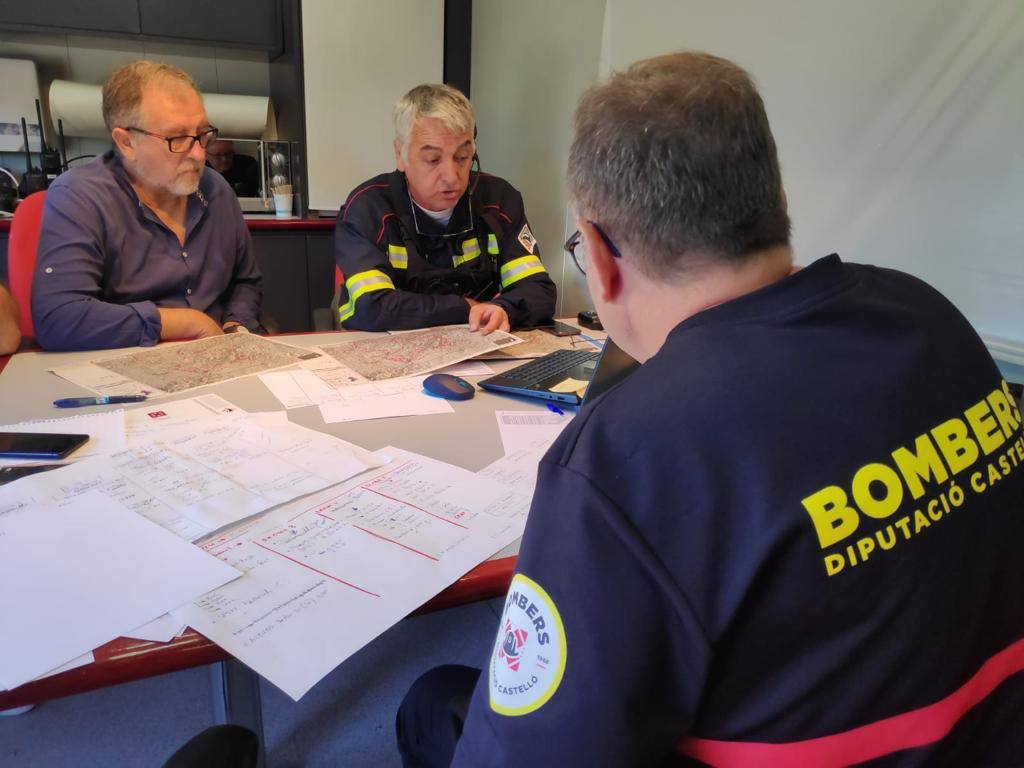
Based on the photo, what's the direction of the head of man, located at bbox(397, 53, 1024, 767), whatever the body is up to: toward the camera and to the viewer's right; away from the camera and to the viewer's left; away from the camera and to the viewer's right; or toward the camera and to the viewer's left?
away from the camera and to the viewer's left

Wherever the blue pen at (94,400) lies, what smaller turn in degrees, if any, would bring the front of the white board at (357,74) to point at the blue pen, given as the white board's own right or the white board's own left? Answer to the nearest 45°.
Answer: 0° — it already faces it

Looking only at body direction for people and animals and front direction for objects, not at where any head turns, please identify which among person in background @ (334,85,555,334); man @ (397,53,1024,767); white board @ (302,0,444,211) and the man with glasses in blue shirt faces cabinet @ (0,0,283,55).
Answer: the man

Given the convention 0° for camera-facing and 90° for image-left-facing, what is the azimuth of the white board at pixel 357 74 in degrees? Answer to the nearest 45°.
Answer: approximately 0°

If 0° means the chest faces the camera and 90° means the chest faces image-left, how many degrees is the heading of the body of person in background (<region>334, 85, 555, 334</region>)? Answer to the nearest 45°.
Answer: approximately 0°

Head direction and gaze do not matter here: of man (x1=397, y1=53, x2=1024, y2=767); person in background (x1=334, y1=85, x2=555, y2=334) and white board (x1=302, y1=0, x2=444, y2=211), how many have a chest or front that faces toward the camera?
2

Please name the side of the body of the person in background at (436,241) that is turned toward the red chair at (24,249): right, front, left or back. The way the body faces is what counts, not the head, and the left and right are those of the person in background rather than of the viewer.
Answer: right

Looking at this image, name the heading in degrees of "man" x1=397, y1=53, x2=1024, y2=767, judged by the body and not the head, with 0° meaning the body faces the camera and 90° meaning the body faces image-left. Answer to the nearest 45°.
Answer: approximately 135°

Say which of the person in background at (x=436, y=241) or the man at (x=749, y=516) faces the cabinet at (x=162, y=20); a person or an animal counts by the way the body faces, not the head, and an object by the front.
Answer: the man
